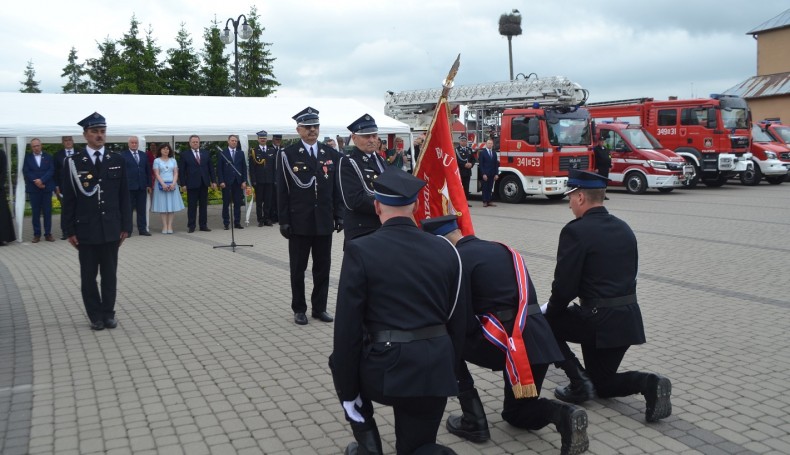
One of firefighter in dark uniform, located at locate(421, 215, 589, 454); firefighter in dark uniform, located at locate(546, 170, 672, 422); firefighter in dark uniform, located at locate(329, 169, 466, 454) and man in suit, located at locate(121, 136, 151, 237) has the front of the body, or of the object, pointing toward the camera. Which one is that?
the man in suit

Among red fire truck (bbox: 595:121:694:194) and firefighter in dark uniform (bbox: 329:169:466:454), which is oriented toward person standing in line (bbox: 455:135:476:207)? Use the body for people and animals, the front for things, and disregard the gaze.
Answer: the firefighter in dark uniform

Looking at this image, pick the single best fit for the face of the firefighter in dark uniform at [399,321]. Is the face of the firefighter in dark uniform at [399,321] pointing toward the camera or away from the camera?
away from the camera

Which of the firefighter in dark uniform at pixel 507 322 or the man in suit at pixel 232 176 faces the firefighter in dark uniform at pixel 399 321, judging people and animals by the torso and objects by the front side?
the man in suit

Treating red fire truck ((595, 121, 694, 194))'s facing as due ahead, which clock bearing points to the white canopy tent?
The white canopy tent is roughly at 3 o'clock from the red fire truck.

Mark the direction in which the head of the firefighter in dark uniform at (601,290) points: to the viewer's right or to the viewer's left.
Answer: to the viewer's left

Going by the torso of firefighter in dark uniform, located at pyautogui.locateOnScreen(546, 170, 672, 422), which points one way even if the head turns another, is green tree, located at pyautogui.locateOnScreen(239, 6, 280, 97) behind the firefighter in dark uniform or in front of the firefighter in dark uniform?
in front

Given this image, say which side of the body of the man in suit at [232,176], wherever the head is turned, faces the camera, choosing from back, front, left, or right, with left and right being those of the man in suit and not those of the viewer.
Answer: front

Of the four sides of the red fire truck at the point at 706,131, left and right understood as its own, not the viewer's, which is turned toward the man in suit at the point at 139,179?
right

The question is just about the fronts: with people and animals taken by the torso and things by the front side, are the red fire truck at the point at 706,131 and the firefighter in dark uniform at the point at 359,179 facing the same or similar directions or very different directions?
same or similar directions

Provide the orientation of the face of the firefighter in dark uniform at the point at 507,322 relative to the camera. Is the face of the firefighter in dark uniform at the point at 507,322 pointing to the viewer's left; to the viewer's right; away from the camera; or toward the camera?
away from the camera

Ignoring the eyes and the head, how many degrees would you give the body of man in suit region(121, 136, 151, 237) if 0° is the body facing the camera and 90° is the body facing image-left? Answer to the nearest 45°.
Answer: approximately 0°

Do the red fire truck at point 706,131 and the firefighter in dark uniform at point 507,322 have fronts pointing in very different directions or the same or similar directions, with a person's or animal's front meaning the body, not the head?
very different directions

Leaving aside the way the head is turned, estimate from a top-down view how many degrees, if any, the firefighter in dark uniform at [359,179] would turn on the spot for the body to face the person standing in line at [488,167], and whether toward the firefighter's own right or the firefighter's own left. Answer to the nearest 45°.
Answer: approximately 135° to the firefighter's own left

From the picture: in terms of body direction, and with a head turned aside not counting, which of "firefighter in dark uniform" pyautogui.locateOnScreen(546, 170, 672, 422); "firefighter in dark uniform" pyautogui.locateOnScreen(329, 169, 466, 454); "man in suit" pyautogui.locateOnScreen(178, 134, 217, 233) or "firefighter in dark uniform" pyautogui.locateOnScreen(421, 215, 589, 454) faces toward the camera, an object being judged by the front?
the man in suit

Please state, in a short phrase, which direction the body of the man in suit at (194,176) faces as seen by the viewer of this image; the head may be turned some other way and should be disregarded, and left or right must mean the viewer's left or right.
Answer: facing the viewer

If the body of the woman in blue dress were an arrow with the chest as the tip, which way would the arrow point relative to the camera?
toward the camera

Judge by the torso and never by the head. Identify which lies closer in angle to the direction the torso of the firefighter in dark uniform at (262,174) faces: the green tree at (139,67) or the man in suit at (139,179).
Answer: the man in suit

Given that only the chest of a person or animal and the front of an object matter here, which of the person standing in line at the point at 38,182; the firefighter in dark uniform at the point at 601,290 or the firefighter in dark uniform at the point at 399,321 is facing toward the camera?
the person standing in line
